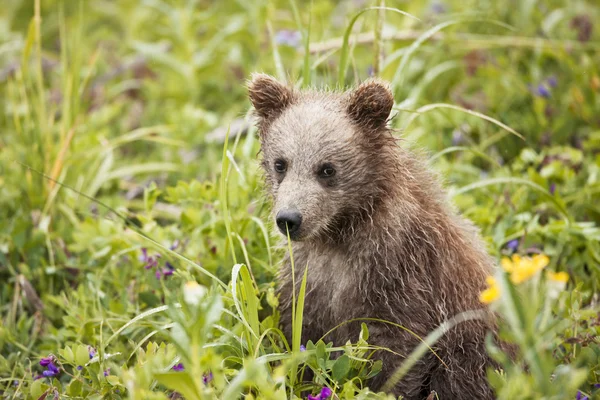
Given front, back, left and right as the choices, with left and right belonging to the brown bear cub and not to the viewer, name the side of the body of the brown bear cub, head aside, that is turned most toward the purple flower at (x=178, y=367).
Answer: front

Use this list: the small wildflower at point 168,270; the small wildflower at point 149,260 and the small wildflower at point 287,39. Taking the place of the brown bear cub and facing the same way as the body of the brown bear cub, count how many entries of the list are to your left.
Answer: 0

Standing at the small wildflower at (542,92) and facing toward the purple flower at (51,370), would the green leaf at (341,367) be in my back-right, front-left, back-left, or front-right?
front-left

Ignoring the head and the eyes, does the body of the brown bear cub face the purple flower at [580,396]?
no

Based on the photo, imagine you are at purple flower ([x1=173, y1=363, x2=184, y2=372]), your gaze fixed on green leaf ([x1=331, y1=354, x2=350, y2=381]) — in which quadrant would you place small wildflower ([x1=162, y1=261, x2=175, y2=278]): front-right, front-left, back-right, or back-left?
back-left

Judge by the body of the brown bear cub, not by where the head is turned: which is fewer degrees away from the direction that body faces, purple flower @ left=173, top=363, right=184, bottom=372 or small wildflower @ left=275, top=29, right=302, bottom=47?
the purple flower

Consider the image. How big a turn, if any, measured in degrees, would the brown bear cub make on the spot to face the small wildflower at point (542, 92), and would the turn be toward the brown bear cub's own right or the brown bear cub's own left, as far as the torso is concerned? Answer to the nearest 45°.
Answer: approximately 180°

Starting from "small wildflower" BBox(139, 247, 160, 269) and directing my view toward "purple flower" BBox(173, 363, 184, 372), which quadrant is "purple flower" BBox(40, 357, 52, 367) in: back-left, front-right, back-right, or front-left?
front-right

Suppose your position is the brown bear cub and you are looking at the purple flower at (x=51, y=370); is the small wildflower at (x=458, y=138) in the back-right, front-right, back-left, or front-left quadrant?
back-right

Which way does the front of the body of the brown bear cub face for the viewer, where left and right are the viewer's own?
facing the viewer and to the left of the viewer

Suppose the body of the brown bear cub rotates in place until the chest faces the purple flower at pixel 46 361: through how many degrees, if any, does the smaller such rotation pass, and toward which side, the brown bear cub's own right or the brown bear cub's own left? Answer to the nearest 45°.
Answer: approximately 45° to the brown bear cub's own right

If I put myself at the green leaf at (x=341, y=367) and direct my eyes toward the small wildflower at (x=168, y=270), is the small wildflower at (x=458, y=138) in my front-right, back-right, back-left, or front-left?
front-right

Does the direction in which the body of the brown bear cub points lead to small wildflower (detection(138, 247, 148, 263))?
no

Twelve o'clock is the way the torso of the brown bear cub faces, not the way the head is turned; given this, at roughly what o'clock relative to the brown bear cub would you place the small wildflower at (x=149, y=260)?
The small wildflower is roughly at 2 o'clock from the brown bear cub.

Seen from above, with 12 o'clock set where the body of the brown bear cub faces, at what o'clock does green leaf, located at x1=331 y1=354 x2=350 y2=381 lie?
The green leaf is roughly at 11 o'clock from the brown bear cub.

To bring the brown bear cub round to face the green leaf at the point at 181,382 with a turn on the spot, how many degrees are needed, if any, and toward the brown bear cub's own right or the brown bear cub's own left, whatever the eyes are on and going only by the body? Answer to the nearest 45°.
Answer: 0° — it already faces it

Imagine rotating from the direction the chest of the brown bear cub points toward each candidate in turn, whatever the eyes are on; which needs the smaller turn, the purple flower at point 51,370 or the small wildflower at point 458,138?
the purple flower

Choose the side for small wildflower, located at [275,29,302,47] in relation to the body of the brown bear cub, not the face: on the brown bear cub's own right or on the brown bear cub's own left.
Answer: on the brown bear cub's own right

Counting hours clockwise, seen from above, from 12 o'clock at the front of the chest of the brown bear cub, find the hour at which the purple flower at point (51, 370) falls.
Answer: The purple flower is roughly at 1 o'clock from the brown bear cub.
